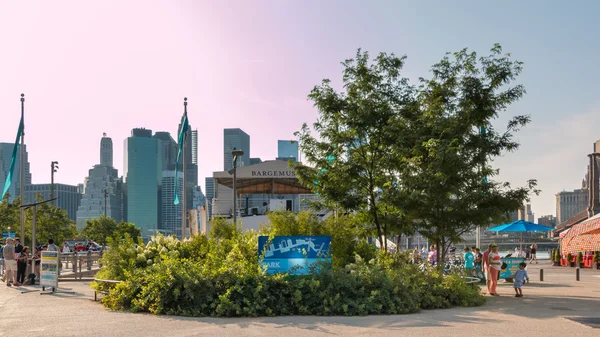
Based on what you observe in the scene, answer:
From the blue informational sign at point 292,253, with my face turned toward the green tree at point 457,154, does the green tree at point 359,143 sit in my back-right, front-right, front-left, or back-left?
front-left

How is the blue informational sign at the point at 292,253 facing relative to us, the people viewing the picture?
facing the viewer

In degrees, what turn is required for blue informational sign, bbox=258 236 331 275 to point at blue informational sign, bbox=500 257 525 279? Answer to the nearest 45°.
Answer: approximately 135° to its left

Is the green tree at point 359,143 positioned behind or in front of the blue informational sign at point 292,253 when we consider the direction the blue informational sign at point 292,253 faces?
behind

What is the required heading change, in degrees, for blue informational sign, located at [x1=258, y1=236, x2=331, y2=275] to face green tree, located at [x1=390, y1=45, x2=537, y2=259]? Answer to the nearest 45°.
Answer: approximately 135° to its left

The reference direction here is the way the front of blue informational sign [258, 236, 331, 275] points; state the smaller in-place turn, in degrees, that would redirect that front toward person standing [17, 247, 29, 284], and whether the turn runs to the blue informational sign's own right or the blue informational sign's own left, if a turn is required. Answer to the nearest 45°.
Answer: approximately 135° to the blue informational sign's own right
